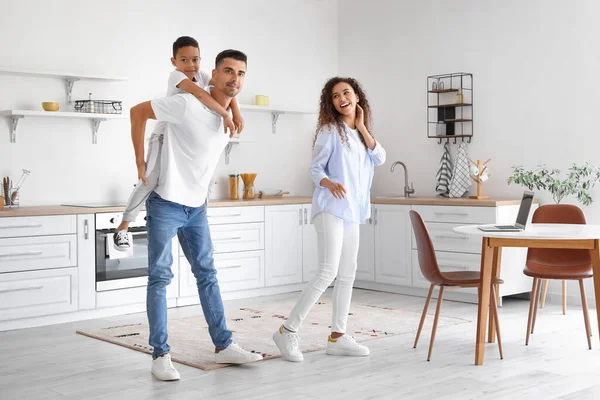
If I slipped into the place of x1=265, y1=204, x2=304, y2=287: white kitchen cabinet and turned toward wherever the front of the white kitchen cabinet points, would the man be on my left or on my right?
on my right

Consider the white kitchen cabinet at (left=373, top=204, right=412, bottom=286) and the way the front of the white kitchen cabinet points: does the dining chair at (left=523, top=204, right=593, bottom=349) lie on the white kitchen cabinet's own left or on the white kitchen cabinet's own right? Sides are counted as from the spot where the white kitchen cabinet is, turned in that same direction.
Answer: on the white kitchen cabinet's own left

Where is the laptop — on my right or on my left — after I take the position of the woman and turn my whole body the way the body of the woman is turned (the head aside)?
on my left

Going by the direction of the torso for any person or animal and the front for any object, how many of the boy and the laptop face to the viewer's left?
1

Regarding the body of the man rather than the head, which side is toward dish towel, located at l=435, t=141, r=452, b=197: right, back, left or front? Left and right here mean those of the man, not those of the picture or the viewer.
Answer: left

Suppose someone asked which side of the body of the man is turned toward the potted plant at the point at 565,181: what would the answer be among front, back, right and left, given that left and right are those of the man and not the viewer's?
left

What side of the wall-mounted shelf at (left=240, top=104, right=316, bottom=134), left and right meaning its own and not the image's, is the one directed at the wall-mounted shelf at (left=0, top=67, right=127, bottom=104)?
right
